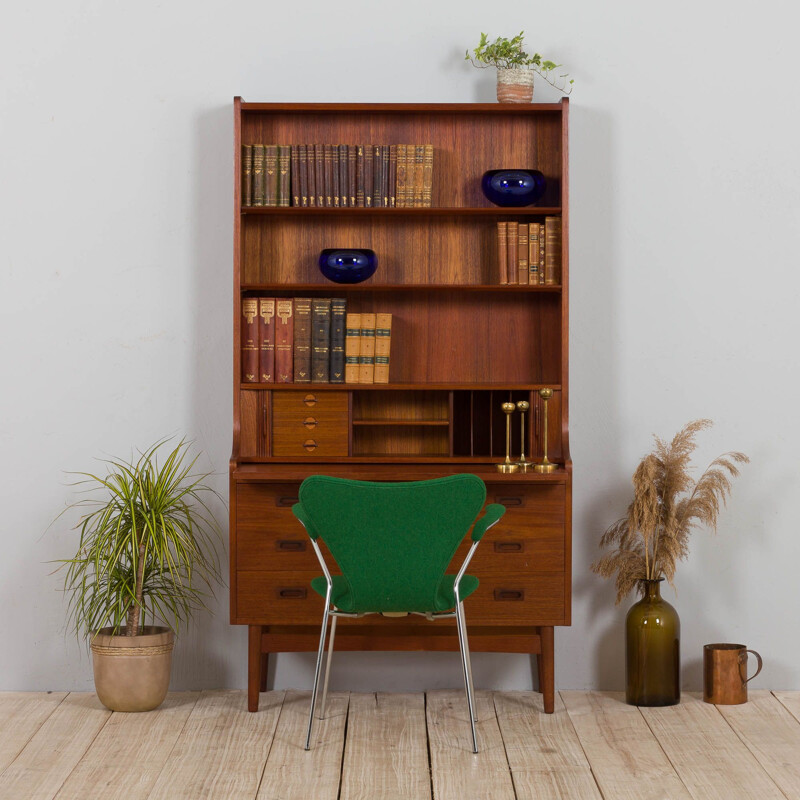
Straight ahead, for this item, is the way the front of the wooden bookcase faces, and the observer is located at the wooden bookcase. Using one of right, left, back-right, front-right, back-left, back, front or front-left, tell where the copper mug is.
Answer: left

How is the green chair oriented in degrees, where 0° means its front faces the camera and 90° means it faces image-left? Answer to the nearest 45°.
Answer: approximately 180°

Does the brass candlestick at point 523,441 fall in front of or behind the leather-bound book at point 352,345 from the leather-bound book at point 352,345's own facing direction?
in front
